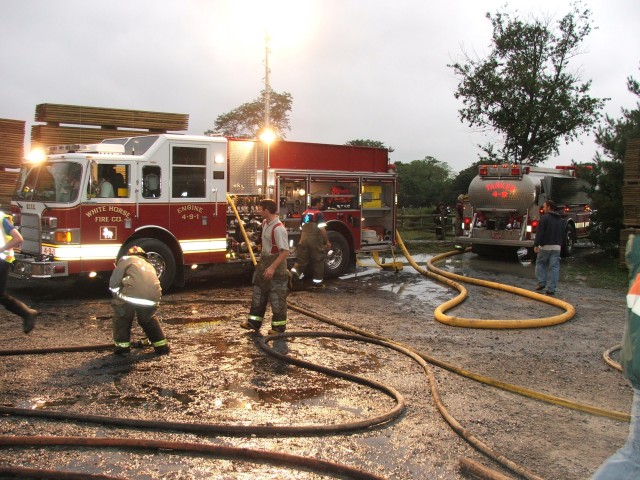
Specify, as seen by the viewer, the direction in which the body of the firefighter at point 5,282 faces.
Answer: to the viewer's left

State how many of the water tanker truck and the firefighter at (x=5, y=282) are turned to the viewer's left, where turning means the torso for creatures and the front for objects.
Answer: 1

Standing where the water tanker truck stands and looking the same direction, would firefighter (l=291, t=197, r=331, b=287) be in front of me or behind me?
behind

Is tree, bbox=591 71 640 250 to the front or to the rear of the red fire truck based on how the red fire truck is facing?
to the rear

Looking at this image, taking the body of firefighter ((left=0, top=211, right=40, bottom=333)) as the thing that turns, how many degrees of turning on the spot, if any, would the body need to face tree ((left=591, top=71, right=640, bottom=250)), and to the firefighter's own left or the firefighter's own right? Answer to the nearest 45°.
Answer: approximately 180°

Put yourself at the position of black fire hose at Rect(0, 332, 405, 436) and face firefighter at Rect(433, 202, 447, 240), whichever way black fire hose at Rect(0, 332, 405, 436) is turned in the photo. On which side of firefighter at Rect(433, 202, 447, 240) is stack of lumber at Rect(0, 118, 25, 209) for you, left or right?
left

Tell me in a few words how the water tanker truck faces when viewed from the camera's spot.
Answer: facing away from the viewer and to the right of the viewer

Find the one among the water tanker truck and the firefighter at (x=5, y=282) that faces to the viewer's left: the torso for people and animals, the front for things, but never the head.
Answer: the firefighter

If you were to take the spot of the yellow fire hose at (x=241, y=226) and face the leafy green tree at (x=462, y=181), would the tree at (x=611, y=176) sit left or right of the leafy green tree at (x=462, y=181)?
right

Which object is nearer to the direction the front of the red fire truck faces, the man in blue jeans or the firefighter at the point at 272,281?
the firefighter

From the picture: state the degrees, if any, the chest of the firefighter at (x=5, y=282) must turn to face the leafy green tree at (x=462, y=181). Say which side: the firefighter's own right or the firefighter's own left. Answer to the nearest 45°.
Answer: approximately 135° to the firefighter's own right

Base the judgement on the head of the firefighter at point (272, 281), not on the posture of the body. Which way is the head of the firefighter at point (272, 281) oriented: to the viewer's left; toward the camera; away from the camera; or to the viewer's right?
to the viewer's left

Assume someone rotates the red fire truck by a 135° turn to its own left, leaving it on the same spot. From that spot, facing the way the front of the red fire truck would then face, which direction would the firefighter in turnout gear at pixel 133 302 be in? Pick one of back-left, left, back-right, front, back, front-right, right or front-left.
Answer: right

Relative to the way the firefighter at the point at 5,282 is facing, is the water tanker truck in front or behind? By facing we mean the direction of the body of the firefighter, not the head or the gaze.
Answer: behind

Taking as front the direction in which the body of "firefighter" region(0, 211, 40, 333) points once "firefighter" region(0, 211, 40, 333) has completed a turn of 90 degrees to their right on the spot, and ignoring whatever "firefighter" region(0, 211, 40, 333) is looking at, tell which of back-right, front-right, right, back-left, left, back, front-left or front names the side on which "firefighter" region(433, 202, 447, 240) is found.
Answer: front-right

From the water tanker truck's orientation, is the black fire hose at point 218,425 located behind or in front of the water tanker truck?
behind

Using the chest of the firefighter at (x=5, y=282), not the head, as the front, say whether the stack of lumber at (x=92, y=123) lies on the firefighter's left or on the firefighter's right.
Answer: on the firefighter's right

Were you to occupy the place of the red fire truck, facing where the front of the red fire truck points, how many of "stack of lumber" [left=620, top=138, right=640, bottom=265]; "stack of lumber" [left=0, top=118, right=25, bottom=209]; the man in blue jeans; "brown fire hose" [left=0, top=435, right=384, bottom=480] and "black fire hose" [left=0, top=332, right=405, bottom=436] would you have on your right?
1

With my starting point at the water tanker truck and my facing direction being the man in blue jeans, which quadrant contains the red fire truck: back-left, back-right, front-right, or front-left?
front-right

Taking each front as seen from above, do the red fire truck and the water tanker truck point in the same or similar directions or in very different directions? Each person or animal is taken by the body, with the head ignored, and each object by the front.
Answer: very different directions
